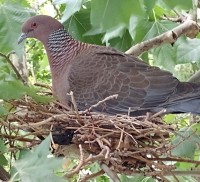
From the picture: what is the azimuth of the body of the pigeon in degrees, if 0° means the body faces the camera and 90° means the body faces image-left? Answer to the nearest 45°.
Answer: approximately 90°

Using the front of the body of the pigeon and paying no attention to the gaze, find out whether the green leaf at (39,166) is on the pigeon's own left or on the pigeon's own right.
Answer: on the pigeon's own left
